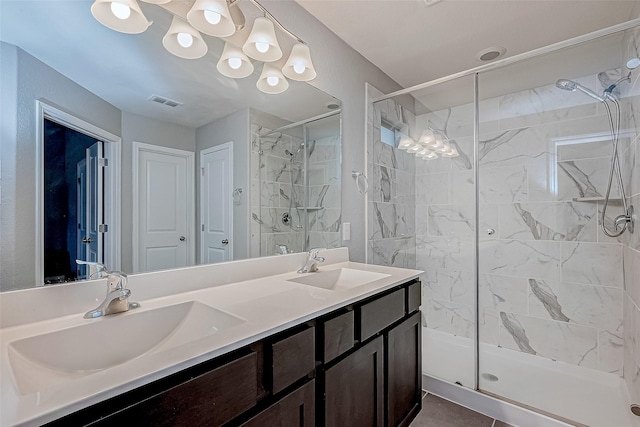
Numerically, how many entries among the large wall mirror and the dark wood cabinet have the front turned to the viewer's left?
0

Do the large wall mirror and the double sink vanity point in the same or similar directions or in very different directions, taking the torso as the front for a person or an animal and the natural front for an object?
same or similar directions

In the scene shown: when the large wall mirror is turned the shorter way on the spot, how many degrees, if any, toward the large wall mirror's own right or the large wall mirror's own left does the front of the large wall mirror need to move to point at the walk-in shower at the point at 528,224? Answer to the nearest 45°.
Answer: approximately 45° to the large wall mirror's own left

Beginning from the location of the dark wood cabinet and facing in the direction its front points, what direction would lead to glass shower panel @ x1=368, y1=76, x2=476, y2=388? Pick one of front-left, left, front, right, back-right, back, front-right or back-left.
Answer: left

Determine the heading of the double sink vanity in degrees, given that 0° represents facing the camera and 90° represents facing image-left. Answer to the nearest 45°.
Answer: approximately 315°

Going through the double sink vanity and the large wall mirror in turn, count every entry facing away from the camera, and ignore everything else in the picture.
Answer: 0

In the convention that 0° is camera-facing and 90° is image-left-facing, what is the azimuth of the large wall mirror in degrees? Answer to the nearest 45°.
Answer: approximately 315°
